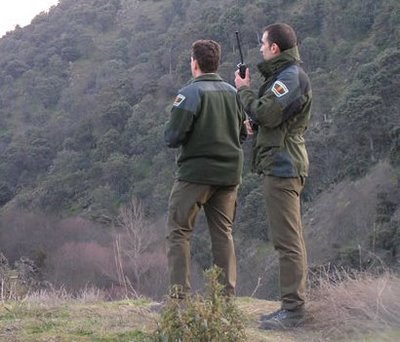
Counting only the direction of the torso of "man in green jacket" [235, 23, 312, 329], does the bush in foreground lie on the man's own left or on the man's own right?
on the man's own left

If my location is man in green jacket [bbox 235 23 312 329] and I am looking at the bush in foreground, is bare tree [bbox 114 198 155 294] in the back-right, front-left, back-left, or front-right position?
back-right

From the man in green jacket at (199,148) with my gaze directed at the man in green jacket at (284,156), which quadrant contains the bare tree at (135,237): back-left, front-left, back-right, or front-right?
back-left
